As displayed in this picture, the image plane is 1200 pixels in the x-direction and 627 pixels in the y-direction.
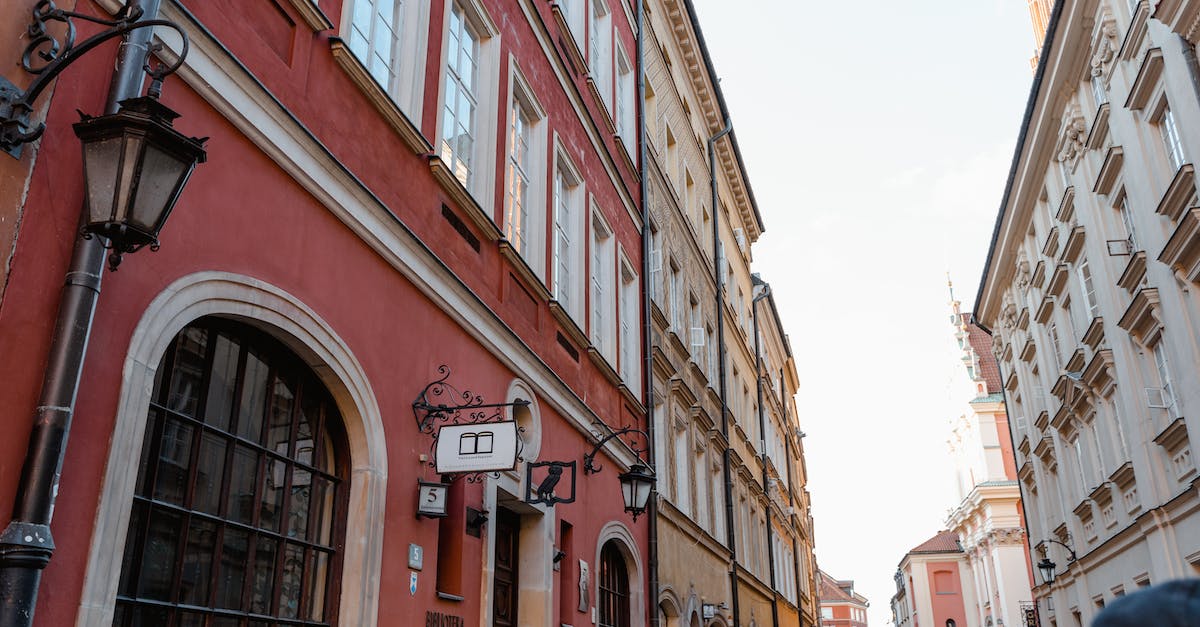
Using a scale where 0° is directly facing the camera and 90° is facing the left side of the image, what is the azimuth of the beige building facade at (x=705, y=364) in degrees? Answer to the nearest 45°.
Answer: approximately 270°

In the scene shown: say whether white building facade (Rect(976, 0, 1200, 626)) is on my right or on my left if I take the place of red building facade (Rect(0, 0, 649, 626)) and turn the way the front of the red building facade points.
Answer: on my left

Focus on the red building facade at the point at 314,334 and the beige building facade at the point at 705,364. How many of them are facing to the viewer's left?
0

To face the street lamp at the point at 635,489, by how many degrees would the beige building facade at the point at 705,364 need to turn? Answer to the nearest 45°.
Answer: approximately 90° to its right

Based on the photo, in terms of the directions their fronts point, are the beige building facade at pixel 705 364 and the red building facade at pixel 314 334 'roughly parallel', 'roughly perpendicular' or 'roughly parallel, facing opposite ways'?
roughly parallel

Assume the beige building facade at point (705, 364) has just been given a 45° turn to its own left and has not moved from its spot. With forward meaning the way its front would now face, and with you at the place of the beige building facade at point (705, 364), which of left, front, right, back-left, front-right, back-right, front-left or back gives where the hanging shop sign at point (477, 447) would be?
back-right

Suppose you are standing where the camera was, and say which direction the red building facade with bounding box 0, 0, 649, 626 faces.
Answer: facing the viewer and to the right of the viewer

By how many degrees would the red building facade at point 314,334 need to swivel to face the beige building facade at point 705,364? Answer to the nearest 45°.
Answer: approximately 90° to its left

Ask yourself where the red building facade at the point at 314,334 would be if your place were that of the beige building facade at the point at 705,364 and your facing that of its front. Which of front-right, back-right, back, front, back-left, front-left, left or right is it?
right

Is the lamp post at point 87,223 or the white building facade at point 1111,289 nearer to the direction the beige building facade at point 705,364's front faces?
the white building facade
